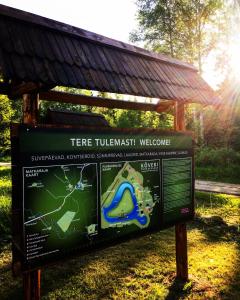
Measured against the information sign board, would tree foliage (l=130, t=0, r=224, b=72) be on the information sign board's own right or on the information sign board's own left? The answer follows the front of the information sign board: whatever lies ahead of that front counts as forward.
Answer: on the information sign board's own left

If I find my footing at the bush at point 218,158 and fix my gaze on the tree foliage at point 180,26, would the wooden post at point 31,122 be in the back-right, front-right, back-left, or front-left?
back-left

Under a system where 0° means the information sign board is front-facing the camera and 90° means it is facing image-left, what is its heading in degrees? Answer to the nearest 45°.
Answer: approximately 315°
